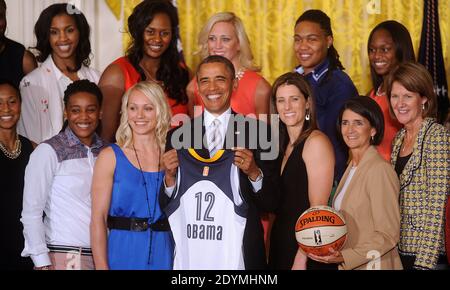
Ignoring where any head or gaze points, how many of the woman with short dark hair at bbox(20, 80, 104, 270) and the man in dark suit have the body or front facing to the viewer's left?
0

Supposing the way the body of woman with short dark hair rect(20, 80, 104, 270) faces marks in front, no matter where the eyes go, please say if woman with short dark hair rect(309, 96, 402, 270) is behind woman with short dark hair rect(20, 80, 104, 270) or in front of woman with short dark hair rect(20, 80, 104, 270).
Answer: in front

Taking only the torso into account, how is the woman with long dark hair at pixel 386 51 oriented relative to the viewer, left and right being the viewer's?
facing the viewer and to the left of the viewer

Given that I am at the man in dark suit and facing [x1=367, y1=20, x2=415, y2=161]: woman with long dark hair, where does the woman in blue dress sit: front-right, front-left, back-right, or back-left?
back-left

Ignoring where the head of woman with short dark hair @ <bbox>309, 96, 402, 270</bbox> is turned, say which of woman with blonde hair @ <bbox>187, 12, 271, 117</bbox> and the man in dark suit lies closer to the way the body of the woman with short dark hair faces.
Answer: the man in dark suit

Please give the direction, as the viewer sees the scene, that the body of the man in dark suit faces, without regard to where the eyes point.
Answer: toward the camera
